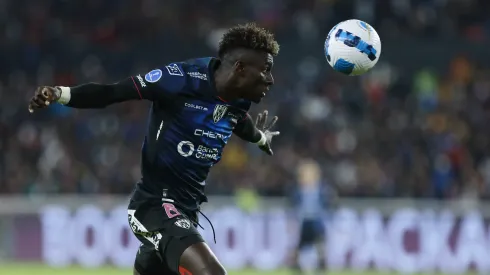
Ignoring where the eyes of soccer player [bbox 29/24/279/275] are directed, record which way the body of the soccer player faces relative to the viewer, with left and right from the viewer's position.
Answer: facing the viewer and to the right of the viewer

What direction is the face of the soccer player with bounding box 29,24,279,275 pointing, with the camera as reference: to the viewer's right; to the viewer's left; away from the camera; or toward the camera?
to the viewer's right

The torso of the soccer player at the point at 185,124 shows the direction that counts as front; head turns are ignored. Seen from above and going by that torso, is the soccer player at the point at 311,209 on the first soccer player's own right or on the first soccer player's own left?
on the first soccer player's own left
